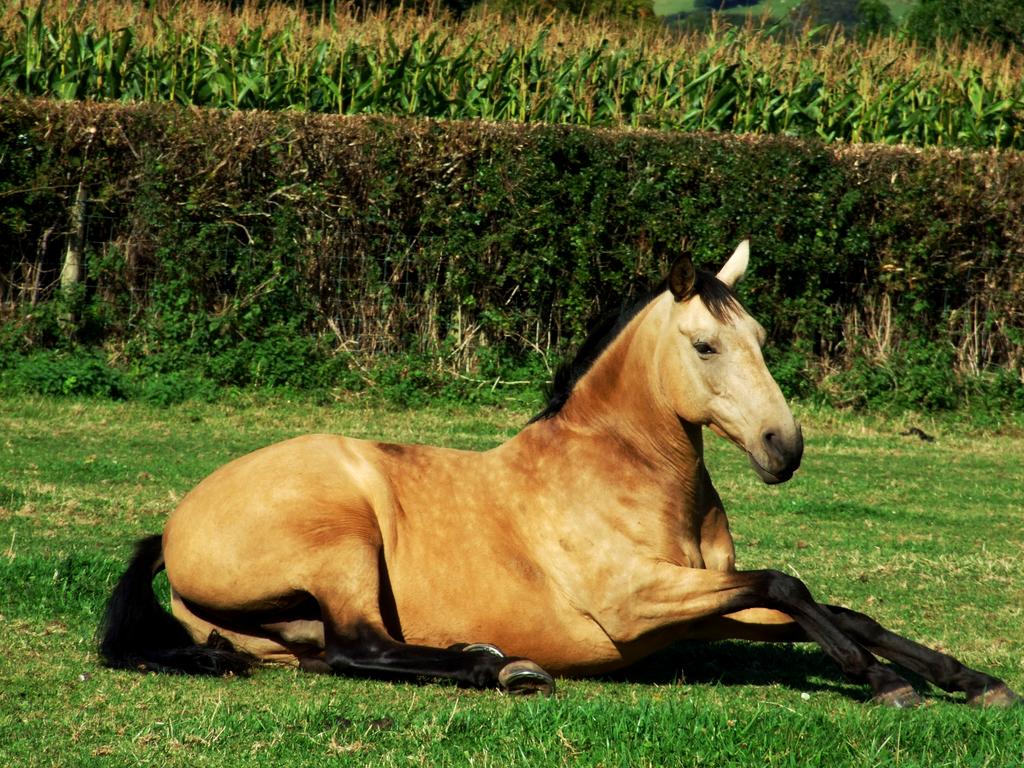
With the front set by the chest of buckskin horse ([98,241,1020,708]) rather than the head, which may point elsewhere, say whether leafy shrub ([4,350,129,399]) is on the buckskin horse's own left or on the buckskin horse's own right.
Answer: on the buckskin horse's own left

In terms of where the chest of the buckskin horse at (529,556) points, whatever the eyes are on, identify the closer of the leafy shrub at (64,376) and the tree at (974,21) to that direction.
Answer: the tree

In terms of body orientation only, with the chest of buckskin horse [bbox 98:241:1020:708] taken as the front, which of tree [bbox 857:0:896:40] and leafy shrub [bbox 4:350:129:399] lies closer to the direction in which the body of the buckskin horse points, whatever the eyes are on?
the tree

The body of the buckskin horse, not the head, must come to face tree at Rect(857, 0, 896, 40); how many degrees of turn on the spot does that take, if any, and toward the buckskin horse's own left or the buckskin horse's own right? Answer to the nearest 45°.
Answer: approximately 90° to the buckskin horse's own left

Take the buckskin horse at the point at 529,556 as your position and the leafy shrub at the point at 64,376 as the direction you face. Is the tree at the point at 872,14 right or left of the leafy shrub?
right

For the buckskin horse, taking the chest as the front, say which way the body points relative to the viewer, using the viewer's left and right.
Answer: facing to the right of the viewer

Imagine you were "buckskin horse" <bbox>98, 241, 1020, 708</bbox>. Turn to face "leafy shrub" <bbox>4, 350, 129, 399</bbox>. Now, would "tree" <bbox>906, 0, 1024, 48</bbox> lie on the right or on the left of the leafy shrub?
right

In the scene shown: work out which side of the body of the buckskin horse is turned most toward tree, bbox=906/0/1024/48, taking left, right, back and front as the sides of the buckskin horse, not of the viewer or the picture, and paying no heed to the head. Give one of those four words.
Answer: left
